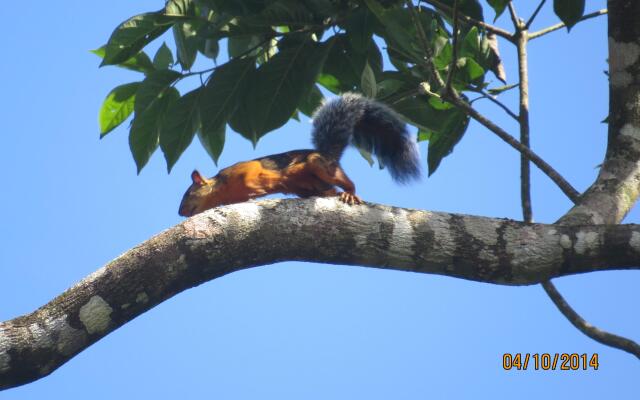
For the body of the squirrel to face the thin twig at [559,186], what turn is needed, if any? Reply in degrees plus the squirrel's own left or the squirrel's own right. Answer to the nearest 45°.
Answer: approximately 135° to the squirrel's own left

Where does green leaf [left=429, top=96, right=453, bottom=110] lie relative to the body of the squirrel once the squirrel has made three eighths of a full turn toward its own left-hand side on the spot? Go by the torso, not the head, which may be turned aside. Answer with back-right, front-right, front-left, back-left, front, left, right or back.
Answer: front

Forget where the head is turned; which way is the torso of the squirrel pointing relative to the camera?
to the viewer's left

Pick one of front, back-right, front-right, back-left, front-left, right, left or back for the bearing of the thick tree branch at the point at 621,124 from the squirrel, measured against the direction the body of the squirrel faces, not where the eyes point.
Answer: back-left
